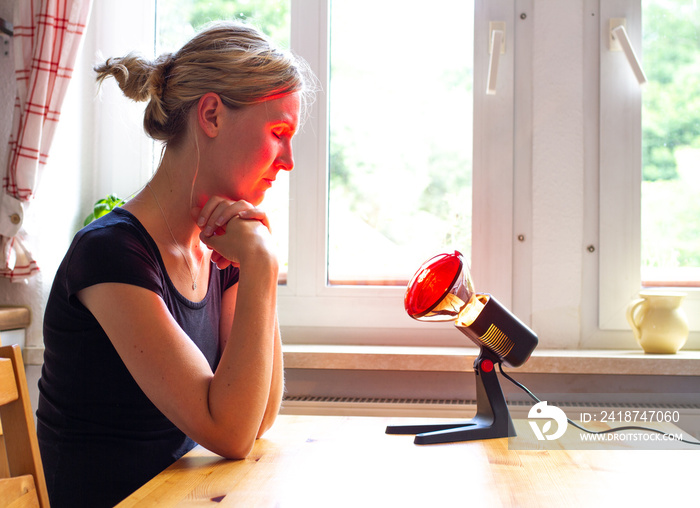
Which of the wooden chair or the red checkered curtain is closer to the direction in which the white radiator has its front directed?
the wooden chair

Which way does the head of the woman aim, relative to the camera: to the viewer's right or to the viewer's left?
to the viewer's right

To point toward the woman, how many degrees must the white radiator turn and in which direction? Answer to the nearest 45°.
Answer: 0° — it already faces them

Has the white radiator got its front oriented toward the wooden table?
yes

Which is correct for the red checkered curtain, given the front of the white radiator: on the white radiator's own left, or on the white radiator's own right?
on the white radiator's own right

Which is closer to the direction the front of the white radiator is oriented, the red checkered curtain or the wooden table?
the wooden table

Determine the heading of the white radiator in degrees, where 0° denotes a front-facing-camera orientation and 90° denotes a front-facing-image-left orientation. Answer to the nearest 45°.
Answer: approximately 0°

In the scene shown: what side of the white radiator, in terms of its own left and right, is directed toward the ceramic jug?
left

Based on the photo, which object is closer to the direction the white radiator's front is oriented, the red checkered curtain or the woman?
the woman
